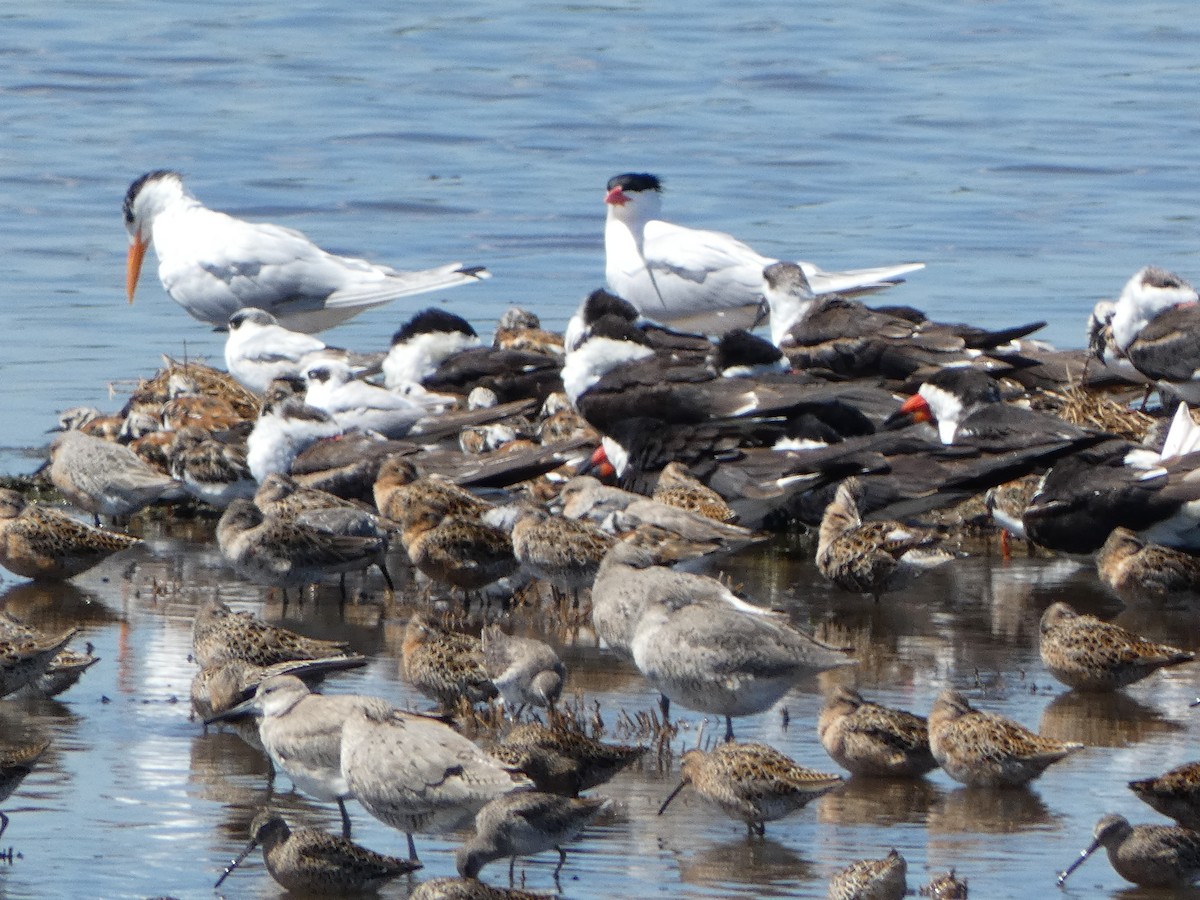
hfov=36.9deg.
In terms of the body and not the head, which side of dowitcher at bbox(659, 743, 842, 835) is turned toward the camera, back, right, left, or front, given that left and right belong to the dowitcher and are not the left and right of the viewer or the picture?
left

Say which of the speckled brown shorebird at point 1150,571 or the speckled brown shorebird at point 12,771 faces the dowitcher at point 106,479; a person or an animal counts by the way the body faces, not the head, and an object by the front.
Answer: the speckled brown shorebird at point 1150,571

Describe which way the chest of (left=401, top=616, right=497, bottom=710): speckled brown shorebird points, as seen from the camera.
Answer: to the viewer's left

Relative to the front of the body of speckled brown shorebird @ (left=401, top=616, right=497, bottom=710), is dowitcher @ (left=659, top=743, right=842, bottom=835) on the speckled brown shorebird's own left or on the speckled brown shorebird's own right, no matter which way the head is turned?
on the speckled brown shorebird's own left

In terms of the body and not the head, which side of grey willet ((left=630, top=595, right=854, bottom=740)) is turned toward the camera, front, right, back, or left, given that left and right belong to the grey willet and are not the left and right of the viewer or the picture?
left

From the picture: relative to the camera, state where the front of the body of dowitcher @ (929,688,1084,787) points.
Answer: to the viewer's left

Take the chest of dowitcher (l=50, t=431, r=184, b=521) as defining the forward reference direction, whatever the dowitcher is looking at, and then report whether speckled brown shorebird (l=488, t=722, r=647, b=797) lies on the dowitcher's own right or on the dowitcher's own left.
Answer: on the dowitcher's own left

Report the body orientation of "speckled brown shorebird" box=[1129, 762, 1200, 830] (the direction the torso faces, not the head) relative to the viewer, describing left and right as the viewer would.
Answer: facing to the right of the viewer

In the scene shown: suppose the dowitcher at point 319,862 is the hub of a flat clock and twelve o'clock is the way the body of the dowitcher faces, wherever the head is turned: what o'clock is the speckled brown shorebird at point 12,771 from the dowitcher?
The speckled brown shorebird is roughly at 1 o'clock from the dowitcher.
